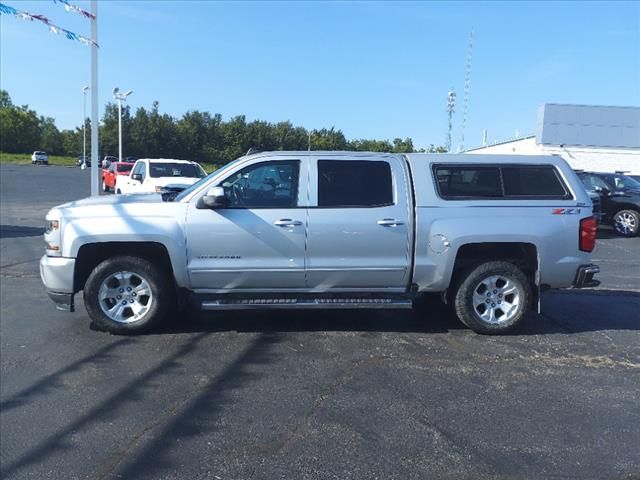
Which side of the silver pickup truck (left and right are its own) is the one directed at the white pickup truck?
right

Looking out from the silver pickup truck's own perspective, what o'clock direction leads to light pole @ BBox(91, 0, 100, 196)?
The light pole is roughly at 2 o'clock from the silver pickup truck.

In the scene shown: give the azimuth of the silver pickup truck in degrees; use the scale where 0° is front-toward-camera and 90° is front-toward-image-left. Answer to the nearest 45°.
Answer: approximately 90°

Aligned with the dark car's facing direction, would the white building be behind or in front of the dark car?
behind

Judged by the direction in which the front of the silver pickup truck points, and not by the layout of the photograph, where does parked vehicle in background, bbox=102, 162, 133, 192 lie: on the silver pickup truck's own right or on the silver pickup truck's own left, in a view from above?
on the silver pickup truck's own right

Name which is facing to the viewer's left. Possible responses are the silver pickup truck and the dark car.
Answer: the silver pickup truck

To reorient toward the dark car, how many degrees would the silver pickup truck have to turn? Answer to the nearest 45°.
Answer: approximately 135° to its right

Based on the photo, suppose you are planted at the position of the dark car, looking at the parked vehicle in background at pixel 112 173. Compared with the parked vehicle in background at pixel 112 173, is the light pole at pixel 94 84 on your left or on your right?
left
